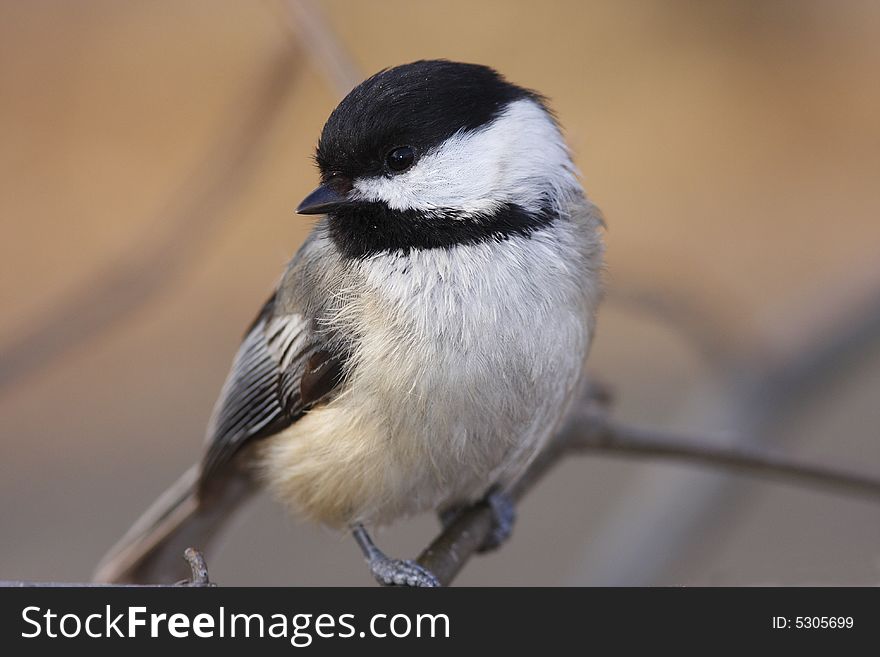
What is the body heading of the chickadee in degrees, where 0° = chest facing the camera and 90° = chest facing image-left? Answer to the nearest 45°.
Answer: approximately 315°

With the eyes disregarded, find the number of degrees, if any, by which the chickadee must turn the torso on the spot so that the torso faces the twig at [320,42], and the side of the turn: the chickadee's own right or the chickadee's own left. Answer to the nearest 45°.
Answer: approximately 135° to the chickadee's own left

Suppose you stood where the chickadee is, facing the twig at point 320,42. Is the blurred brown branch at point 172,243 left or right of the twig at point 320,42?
left
